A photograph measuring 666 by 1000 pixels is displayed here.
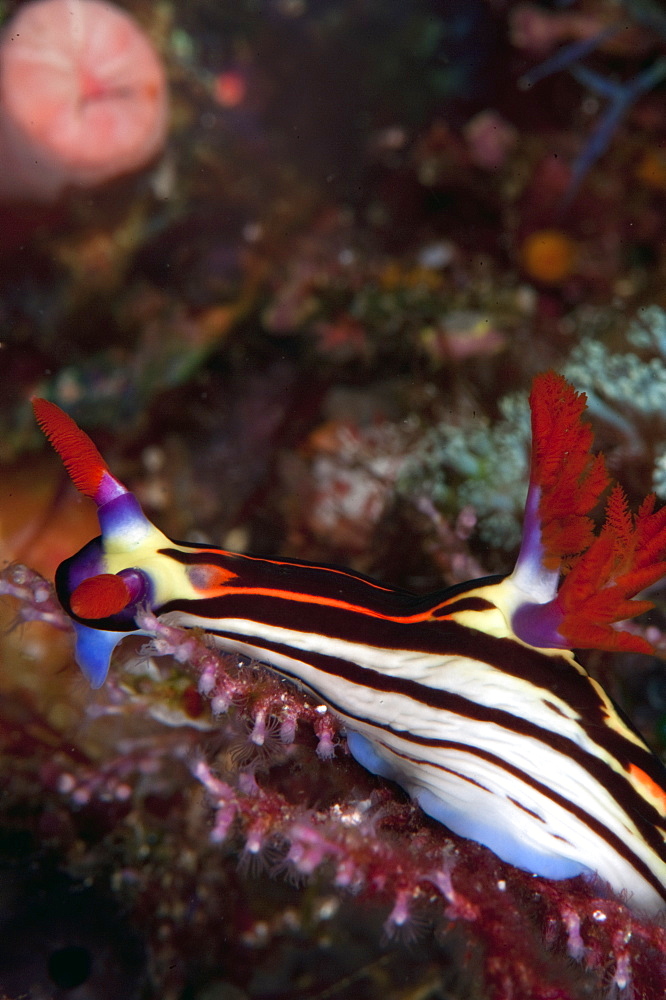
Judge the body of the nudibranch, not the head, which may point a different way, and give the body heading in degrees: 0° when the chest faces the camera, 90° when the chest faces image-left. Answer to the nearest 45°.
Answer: approximately 90°
